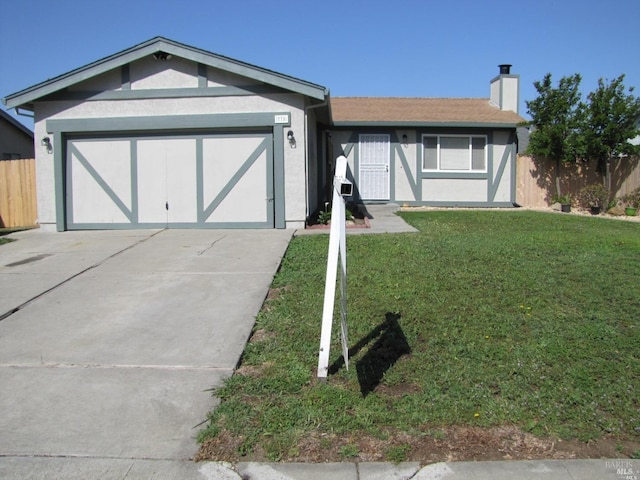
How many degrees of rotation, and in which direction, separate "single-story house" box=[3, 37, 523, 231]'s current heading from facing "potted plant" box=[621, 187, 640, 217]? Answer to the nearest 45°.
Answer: approximately 90° to its left

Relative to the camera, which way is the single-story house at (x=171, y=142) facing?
toward the camera

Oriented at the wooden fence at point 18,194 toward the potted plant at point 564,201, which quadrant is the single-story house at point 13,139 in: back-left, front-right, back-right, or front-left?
back-left

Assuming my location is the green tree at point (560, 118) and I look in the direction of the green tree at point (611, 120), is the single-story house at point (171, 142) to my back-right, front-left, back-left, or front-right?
back-right

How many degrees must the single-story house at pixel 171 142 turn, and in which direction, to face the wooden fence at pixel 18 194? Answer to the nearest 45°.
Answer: approximately 135° to its right

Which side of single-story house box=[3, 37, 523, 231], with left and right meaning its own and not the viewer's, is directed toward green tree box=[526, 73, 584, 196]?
left

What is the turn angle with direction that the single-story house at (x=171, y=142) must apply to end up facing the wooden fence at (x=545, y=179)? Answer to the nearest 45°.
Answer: approximately 135° to its left

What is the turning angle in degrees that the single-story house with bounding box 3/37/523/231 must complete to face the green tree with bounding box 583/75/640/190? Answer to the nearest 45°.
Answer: approximately 90° to its left
